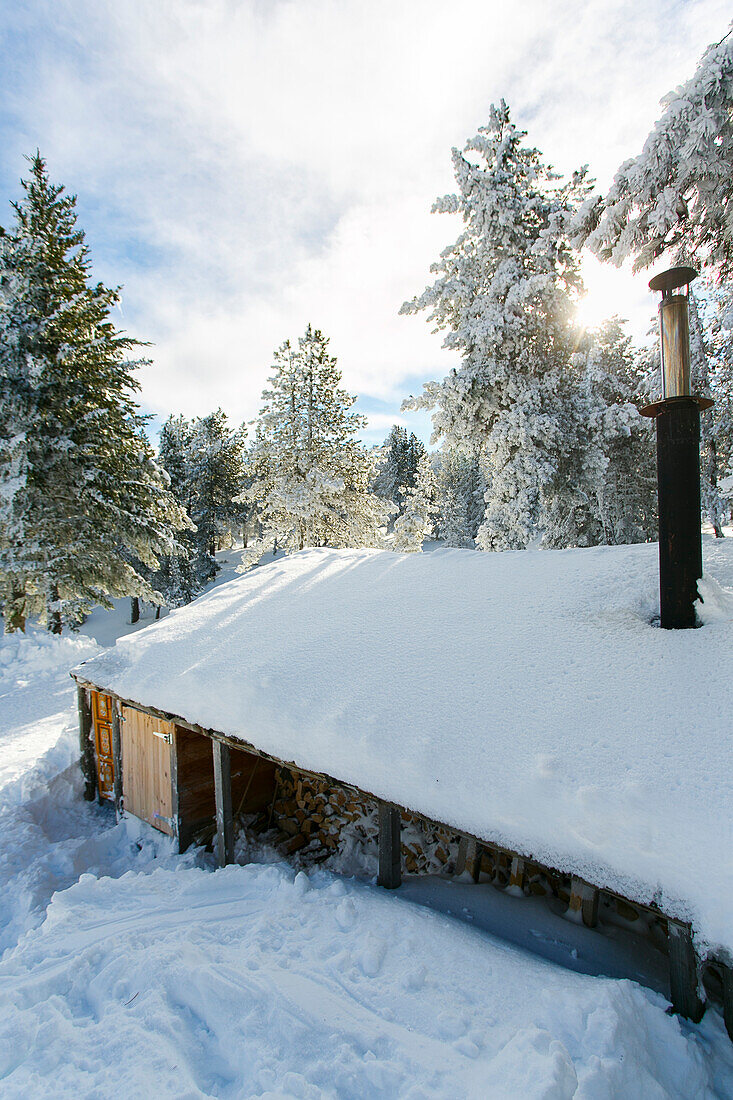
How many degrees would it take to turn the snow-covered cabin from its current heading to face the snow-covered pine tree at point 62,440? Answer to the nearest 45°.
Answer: approximately 90° to its right

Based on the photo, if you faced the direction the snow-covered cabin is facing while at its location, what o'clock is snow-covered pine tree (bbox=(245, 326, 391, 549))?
The snow-covered pine tree is roughly at 4 o'clock from the snow-covered cabin.

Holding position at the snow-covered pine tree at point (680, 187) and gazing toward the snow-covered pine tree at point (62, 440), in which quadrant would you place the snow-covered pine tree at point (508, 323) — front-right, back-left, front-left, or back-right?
front-right

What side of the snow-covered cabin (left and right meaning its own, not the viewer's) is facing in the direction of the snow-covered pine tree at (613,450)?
back

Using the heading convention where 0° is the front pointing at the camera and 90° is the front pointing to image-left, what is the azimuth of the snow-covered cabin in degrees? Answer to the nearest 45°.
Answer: approximately 45°

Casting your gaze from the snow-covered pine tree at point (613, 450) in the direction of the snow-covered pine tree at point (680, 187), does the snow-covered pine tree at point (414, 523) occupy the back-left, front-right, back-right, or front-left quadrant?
back-right

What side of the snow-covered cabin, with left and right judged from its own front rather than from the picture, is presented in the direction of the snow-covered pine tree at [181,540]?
right

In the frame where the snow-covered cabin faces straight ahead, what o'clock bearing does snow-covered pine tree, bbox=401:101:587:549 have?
The snow-covered pine tree is roughly at 5 o'clock from the snow-covered cabin.
